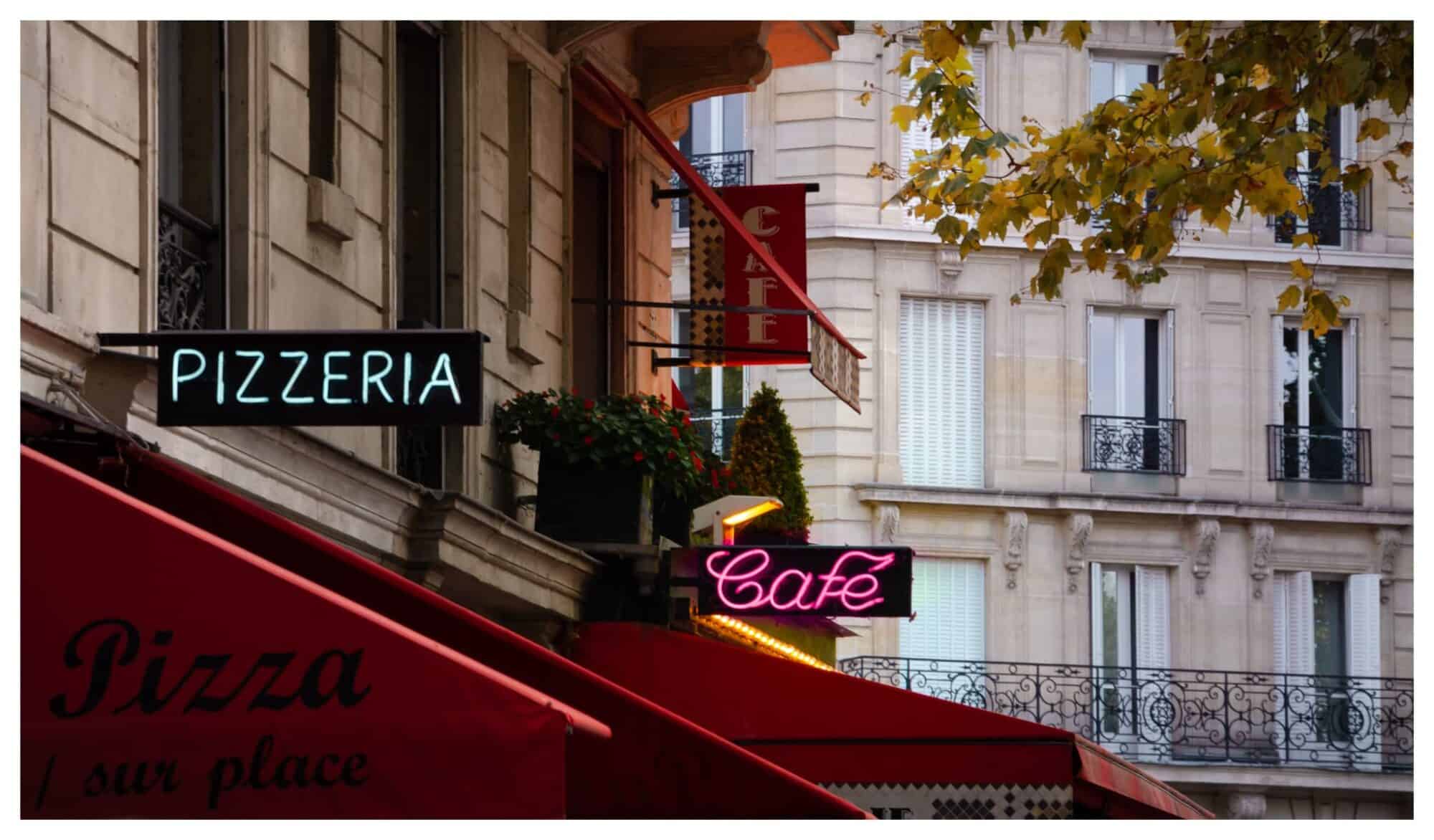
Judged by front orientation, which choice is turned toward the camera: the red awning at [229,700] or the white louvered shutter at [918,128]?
the white louvered shutter

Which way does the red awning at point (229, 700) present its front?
to the viewer's right

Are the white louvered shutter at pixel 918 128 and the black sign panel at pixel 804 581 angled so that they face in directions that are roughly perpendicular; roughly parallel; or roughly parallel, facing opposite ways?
roughly parallel

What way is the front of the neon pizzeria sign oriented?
toward the camera

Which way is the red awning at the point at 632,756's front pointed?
to the viewer's right

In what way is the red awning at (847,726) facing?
to the viewer's right

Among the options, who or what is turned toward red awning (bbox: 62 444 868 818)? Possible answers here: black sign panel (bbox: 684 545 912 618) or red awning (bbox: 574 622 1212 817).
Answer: the black sign panel

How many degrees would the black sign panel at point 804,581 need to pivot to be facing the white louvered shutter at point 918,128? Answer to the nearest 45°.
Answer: approximately 180°

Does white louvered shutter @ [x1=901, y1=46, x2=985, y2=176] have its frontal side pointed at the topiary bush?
yes

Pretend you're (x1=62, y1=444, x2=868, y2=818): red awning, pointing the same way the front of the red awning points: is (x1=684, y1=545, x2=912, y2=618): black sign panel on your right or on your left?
on your left

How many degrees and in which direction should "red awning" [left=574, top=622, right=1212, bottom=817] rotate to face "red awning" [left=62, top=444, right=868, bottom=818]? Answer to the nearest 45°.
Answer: approximately 90° to its right

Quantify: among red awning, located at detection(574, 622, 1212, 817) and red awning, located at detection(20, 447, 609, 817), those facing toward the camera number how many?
0

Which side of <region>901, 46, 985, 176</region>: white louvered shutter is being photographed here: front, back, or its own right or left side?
front
